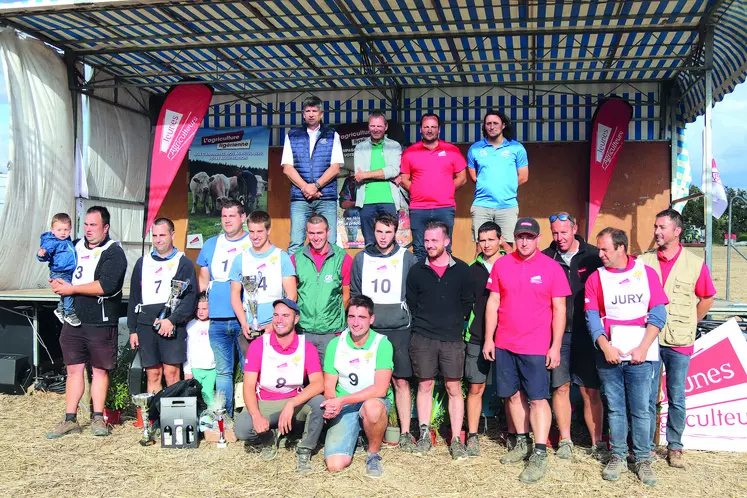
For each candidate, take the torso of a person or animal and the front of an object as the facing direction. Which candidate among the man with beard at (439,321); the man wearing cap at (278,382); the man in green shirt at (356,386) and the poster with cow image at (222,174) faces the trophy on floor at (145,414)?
the poster with cow image

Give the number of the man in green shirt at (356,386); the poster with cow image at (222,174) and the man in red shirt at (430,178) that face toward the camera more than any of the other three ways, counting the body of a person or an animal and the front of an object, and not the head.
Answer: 3

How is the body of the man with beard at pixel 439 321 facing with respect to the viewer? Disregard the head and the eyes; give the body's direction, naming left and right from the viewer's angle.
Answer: facing the viewer

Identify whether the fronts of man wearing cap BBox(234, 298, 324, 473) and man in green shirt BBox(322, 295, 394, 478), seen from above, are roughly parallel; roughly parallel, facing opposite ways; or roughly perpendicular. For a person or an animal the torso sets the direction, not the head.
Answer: roughly parallel

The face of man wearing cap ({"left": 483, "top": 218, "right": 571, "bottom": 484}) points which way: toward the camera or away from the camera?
toward the camera

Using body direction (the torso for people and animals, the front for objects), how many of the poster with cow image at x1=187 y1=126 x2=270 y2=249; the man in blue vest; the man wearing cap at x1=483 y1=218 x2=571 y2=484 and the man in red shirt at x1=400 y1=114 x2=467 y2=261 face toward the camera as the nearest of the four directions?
4

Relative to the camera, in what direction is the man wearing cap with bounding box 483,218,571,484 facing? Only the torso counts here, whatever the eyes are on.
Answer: toward the camera

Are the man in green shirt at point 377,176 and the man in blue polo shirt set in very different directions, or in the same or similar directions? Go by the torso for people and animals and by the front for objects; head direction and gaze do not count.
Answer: same or similar directions

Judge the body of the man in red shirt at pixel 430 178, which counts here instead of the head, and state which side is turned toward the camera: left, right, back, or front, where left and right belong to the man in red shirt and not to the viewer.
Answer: front

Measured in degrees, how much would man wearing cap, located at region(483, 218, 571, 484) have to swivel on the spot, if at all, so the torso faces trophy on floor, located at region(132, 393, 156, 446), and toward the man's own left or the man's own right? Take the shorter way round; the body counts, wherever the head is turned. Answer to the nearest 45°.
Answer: approximately 90° to the man's own right

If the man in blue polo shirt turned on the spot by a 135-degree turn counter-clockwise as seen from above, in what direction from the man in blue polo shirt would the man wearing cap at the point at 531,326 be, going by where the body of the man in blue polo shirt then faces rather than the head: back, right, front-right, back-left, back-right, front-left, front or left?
back-right

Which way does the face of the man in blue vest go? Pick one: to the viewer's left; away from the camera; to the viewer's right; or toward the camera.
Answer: toward the camera

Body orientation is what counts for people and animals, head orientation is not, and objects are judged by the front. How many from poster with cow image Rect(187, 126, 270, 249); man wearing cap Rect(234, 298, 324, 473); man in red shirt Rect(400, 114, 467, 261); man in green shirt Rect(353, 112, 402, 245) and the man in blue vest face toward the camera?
5

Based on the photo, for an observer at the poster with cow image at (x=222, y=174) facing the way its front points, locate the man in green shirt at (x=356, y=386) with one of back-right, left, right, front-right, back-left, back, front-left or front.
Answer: front
